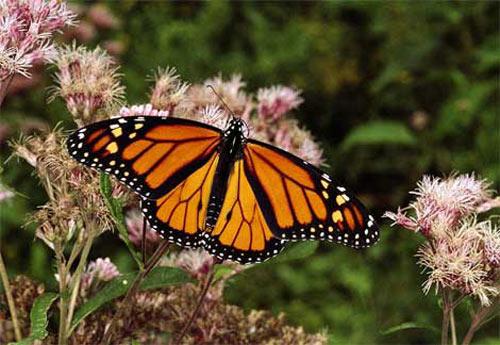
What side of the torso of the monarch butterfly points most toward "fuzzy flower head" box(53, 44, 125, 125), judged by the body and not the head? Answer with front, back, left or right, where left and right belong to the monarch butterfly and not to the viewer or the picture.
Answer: left

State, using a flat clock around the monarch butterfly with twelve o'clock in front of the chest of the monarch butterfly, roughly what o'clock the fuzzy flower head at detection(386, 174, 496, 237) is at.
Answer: The fuzzy flower head is roughly at 3 o'clock from the monarch butterfly.

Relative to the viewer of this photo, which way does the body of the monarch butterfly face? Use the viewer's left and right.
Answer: facing away from the viewer

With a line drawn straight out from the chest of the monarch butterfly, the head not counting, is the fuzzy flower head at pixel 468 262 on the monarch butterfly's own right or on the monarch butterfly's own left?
on the monarch butterfly's own right
